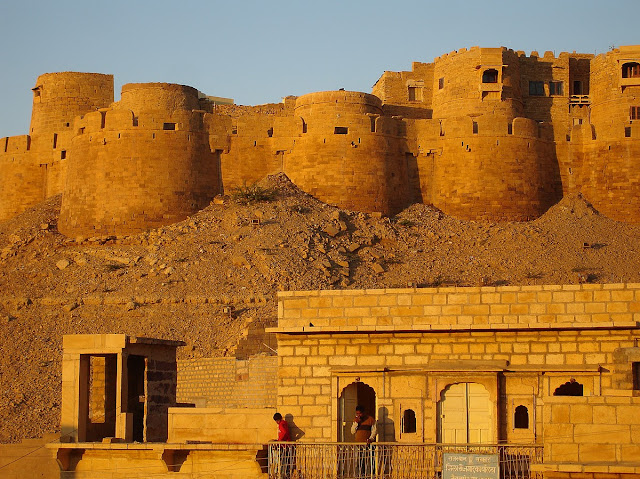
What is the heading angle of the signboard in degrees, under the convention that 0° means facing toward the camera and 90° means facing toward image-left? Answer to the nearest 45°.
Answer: approximately 0°

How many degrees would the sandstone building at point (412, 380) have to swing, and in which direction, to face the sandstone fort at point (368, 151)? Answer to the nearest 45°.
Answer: approximately 180°

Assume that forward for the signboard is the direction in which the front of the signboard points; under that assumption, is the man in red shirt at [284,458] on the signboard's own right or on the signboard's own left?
on the signboard's own right
